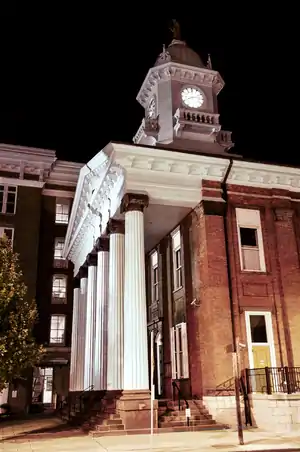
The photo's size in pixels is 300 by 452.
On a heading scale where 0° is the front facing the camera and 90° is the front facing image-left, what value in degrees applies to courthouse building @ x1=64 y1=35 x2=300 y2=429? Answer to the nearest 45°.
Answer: approximately 45°

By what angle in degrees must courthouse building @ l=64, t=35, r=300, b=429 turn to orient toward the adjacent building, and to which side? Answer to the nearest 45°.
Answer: approximately 90° to its right

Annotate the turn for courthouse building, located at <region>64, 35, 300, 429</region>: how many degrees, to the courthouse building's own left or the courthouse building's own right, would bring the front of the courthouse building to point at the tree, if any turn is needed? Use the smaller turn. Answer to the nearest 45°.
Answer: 0° — it already faces it
